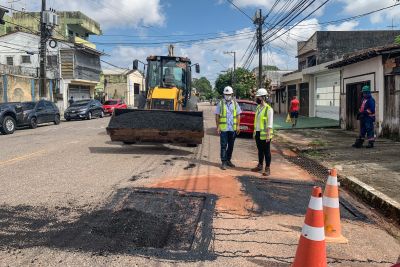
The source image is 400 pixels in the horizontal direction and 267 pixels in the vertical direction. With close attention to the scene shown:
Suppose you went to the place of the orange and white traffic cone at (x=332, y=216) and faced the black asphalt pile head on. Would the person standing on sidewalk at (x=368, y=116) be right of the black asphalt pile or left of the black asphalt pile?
right

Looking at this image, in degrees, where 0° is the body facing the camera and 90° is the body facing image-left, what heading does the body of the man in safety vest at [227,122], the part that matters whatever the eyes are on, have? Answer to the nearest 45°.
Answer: approximately 0°

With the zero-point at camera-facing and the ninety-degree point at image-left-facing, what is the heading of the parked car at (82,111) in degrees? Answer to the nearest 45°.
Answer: approximately 45°

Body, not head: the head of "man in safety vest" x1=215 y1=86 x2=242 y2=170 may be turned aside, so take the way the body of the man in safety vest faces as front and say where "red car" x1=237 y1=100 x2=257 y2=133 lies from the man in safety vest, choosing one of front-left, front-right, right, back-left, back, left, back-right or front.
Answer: back

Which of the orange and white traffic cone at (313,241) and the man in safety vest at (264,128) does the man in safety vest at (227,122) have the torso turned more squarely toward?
the orange and white traffic cone

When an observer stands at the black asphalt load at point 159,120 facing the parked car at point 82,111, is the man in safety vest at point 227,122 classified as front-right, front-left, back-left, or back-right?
back-right

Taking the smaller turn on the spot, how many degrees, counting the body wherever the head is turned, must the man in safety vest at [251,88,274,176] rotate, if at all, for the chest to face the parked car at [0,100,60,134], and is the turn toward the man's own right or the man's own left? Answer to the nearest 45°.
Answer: approximately 90° to the man's own right
